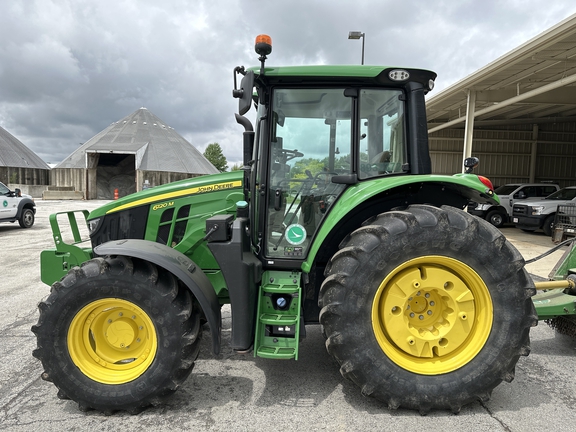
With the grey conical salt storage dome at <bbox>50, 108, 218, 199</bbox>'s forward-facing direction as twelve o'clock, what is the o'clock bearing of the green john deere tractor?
The green john deere tractor is roughly at 12 o'clock from the grey conical salt storage dome.

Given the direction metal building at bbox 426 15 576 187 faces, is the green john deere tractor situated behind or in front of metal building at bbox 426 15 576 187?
in front

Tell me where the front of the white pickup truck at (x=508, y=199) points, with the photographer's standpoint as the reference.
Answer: facing the viewer and to the left of the viewer

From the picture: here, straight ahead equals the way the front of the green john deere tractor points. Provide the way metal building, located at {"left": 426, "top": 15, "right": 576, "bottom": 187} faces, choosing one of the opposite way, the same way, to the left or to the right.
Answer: the same way

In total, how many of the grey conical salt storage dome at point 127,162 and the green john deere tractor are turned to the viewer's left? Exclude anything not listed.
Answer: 1

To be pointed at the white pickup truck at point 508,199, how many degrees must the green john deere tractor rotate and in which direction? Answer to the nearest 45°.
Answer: approximately 135° to its right

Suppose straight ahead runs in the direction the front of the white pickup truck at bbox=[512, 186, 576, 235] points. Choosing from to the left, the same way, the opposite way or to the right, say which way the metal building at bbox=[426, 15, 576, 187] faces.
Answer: the same way

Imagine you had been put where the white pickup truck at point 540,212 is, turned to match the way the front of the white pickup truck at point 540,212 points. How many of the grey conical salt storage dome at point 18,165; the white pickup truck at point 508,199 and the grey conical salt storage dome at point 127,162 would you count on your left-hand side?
0

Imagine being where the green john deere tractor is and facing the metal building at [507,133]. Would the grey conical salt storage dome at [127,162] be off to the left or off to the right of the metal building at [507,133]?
left

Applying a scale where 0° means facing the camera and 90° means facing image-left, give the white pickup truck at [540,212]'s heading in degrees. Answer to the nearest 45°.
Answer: approximately 45°

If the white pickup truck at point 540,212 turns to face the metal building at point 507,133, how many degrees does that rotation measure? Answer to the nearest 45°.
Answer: approximately 135° to its right

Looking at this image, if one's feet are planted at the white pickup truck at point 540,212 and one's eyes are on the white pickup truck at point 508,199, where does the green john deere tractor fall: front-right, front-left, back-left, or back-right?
back-left

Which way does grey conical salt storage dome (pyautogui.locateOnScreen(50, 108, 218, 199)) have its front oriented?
toward the camera

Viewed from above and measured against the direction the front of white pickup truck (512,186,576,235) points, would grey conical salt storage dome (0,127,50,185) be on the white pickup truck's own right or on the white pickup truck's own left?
on the white pickup truck's own right

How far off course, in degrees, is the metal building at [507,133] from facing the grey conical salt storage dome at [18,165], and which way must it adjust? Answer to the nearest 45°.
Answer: approximately 45° to its right

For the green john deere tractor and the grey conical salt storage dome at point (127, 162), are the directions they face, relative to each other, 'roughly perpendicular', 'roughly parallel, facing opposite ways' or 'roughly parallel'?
roughly perpendicular

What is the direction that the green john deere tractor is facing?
to the viewer's left

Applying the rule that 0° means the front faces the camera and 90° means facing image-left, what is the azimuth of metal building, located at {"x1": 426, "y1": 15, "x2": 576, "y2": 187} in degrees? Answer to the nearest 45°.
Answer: approximately 45°

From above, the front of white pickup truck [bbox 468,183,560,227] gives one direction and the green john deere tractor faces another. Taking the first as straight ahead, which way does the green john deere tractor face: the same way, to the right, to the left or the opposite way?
the same way

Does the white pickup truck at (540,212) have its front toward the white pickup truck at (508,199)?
no

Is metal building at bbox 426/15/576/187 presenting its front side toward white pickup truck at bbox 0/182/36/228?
yes
